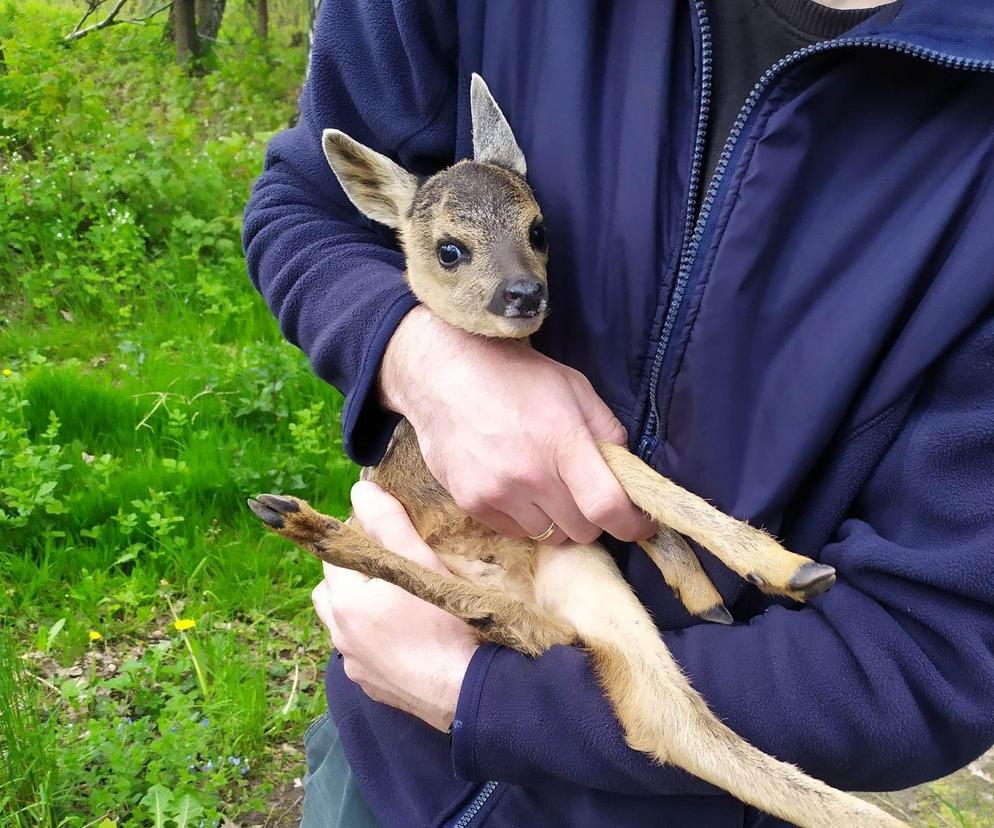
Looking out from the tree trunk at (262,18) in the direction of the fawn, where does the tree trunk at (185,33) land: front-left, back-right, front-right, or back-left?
front-right

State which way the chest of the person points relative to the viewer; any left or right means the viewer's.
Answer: facing the viewer

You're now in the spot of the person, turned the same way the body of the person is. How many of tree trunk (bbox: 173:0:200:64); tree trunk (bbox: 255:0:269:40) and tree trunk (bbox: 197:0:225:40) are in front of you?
0

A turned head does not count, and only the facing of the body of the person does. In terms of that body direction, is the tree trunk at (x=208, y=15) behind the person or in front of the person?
behind

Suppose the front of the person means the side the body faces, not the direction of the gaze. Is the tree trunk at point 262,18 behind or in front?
behind

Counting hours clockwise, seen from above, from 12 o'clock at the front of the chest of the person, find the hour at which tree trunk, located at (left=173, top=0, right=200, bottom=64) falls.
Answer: The tree trunk is roughly at 5 o'clock from the person.
